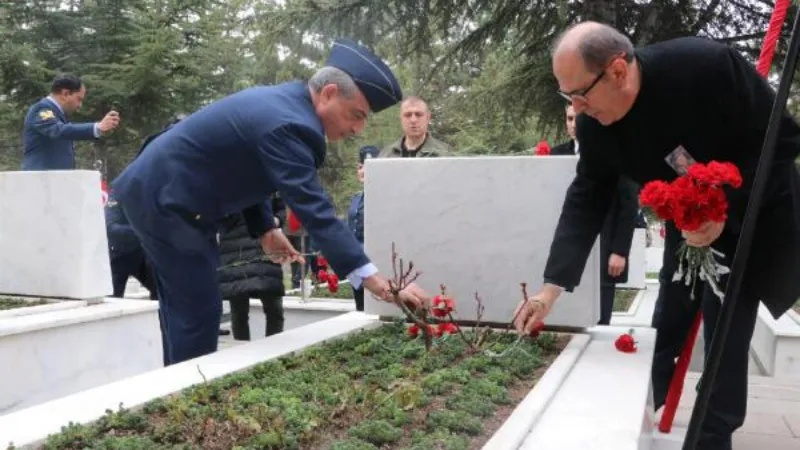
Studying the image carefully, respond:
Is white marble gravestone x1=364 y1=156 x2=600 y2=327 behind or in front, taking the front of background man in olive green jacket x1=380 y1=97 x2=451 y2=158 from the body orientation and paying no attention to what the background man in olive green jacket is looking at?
in front

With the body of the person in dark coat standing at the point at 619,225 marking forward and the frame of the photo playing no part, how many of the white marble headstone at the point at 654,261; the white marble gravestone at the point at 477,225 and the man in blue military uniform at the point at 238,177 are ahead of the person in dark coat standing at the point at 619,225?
2

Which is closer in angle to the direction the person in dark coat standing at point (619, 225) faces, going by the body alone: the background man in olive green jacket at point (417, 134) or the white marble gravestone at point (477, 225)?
the white marble gravestone

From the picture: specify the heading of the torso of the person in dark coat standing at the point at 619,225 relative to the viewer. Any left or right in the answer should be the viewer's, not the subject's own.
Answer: facing the viewer and to the left of the viewer

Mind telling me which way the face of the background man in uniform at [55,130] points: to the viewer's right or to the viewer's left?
to the viewer's right

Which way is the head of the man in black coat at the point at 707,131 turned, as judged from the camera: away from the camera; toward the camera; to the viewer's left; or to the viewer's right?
to the viewer's left

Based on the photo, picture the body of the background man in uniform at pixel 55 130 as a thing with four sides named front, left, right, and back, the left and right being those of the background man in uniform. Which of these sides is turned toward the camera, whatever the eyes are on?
right

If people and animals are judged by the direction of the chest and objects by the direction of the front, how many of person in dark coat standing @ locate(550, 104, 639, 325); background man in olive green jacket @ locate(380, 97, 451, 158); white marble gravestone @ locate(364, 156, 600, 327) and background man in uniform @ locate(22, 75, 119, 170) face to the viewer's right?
1

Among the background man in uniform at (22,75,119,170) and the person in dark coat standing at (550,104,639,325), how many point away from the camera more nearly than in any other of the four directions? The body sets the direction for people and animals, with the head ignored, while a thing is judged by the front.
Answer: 0

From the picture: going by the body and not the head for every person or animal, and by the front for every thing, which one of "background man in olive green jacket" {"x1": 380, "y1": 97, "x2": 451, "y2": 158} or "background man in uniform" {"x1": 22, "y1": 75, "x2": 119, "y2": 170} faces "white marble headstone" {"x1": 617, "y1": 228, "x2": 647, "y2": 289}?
"background man in uniform" {"x1": 22, "y1": 75, "x2": 119, "y2": 170}

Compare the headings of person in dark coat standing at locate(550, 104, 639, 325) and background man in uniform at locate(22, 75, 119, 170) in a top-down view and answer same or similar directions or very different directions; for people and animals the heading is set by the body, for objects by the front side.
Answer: very different directions

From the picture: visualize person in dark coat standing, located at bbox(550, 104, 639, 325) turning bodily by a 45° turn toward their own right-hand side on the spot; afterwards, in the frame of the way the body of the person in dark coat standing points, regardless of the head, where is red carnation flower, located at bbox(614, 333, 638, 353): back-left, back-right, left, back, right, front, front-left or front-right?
left

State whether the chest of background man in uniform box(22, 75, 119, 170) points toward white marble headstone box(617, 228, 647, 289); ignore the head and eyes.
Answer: yes

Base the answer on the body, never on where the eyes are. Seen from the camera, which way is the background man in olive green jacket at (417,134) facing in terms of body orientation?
toward the camera

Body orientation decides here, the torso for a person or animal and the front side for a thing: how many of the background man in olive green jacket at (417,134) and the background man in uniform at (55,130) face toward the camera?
1

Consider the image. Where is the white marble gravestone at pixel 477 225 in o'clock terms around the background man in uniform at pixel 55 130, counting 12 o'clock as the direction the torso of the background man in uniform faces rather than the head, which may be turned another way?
The white marble gravestone is roughly at 2 o'clock from the background man in uniform.
